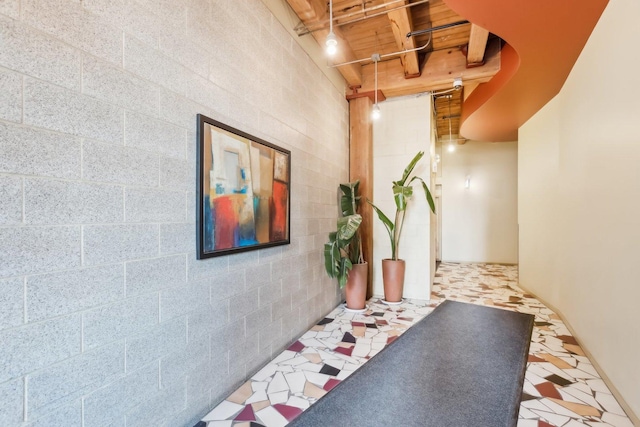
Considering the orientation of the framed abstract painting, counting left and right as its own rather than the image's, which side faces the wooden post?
left

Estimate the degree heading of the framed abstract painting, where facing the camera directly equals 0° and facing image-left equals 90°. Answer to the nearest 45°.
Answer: approximately 315°

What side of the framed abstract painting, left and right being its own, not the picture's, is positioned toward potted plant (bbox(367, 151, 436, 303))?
left

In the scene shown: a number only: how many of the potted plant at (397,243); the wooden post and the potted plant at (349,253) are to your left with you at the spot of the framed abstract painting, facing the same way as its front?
3
